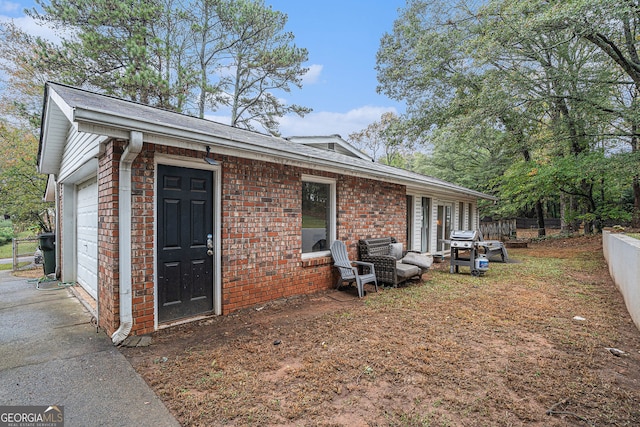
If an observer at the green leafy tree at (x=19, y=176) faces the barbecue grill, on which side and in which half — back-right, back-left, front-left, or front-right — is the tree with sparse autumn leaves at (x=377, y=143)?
front-left

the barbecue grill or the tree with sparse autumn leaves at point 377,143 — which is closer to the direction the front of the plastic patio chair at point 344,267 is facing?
the barbecue grill

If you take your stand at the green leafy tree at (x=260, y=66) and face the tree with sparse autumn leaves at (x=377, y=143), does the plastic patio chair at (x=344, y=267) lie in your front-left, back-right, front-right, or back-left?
back-right

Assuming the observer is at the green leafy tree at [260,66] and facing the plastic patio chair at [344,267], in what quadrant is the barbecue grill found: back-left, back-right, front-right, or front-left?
front-left
